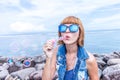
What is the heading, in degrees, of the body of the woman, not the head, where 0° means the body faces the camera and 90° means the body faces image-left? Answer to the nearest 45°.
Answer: approximately 45°
